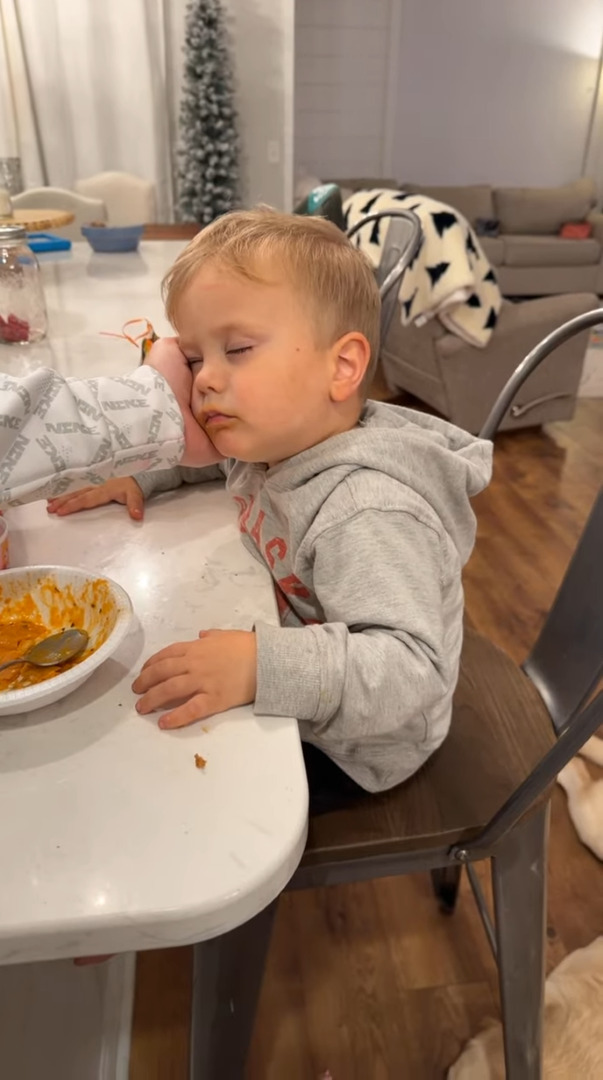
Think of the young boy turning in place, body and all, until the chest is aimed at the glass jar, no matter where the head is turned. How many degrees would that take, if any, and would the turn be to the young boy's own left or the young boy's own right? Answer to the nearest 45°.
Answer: approximately 90° to the young boy's own right

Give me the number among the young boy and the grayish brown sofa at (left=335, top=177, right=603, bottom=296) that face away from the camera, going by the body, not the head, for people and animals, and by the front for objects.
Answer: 0

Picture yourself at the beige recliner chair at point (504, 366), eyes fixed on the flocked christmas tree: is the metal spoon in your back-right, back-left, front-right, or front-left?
back-left

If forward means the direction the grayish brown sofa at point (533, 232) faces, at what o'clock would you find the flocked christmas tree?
The flocked christmas tree is roughly at 2 o'clock from the grayish brown sofa.

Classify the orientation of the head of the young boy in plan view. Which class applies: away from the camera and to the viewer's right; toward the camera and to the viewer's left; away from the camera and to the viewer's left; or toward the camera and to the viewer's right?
toward the camera and to the viewer's left

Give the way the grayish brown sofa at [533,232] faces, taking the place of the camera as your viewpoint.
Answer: facing the viewer

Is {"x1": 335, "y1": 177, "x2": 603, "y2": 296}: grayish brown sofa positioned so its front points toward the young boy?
yes

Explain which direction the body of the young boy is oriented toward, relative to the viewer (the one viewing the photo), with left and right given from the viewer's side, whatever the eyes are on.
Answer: facing the viewer and to the left of the viewer

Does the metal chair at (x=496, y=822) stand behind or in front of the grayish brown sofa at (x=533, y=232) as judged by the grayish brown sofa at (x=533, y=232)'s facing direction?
in front
